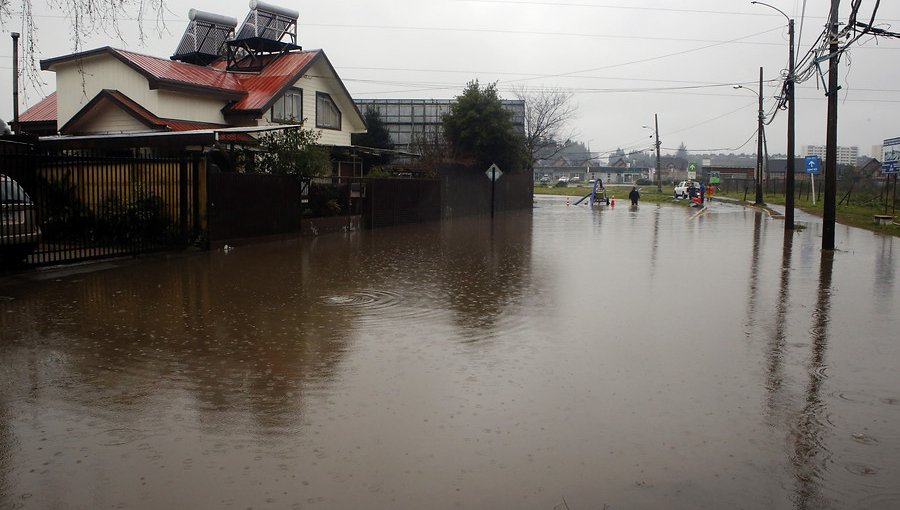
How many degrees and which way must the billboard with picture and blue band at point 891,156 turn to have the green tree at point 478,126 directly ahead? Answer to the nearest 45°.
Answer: approximately 90° to its right

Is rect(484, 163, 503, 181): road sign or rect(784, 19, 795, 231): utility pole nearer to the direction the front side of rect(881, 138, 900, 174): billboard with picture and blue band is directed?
the utility pole

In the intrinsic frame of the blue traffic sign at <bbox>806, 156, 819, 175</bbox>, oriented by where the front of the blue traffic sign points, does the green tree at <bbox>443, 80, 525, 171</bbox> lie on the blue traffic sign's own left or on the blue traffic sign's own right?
on the blue traffic sign's own right

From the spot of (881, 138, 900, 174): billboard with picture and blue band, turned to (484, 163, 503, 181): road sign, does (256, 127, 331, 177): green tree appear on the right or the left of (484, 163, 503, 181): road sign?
left

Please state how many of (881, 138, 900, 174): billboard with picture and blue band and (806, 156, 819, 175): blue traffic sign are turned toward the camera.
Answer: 2

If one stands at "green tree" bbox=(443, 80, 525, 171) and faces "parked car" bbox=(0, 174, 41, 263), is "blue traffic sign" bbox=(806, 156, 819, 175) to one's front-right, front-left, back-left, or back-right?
back-left

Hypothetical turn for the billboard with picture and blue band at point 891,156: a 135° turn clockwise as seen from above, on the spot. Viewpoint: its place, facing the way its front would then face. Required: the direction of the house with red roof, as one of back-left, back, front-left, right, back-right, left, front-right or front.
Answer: left

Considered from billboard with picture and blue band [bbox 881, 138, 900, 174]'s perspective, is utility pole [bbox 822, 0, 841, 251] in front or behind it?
in front

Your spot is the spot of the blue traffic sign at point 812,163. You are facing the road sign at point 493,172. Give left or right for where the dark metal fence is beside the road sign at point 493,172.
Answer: left

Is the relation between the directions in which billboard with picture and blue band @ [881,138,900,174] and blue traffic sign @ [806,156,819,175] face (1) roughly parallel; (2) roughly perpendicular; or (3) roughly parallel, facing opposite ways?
roughly parallel

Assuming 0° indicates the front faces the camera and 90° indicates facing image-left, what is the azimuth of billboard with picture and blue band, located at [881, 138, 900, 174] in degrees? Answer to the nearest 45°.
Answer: approximately 0°

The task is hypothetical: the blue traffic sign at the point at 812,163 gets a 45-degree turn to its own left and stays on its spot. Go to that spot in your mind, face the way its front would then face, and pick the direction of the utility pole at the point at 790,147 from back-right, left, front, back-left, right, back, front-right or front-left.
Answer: front-right

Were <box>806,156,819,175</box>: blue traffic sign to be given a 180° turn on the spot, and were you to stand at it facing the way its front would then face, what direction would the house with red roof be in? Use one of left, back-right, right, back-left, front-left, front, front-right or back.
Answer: back-left

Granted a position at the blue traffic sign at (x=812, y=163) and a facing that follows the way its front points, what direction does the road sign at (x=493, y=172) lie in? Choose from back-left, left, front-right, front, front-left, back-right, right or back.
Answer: front-right

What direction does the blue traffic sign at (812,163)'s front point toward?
toward the camera
